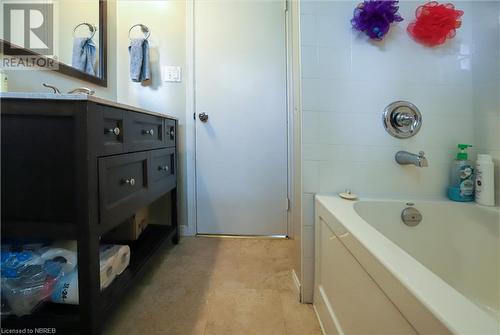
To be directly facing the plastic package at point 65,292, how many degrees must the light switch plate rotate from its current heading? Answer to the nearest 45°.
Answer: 0° — it already faces it

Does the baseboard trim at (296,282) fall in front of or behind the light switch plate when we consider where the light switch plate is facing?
in front

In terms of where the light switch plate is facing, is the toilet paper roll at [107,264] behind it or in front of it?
in front

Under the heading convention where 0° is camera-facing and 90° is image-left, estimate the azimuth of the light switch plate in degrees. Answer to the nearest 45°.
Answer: approximately 0°
